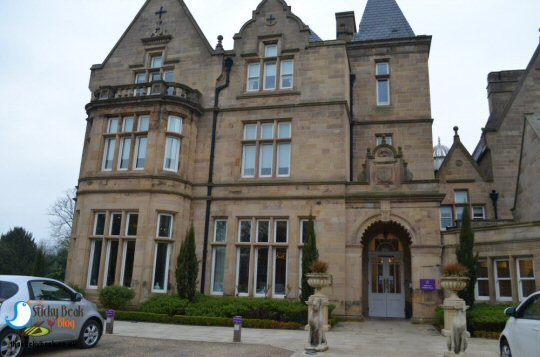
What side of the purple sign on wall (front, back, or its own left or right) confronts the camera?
front

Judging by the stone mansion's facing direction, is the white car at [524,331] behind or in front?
in front

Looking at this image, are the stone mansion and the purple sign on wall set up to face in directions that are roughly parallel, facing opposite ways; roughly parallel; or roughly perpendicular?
roughly parallel

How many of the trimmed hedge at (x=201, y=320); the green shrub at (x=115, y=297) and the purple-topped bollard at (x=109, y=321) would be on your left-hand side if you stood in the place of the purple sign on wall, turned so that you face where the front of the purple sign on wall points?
0

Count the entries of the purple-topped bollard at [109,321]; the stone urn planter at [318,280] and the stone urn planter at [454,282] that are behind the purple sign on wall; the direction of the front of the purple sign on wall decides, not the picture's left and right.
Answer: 0

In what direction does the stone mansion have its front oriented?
toward the camera

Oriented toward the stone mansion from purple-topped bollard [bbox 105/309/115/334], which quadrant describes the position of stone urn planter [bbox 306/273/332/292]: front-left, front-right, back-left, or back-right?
front-right

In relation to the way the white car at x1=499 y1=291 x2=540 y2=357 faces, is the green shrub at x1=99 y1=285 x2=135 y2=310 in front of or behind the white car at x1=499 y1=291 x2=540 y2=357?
in front

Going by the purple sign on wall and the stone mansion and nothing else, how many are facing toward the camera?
2

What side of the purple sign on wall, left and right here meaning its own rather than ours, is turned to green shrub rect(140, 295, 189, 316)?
right

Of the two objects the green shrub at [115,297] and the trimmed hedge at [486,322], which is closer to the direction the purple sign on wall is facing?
the trimmed hedge

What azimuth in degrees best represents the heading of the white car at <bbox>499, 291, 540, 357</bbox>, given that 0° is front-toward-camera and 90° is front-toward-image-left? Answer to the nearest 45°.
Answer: approximately 135°
